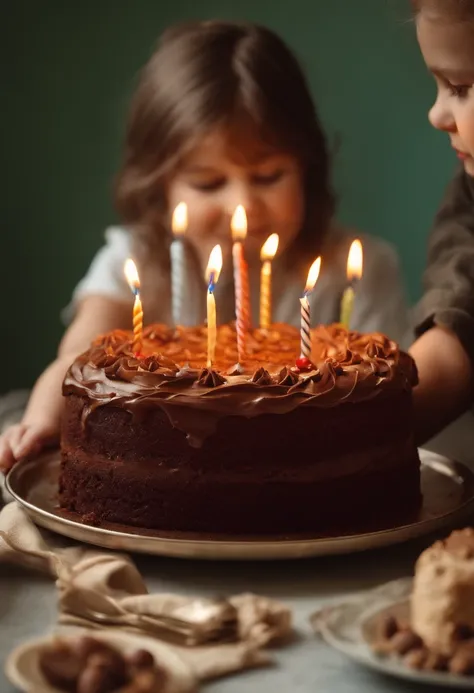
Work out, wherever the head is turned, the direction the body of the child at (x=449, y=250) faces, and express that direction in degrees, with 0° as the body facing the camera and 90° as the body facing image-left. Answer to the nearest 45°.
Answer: approximately 45°

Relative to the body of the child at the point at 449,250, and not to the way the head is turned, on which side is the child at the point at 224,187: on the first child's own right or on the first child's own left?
on the first child's own right

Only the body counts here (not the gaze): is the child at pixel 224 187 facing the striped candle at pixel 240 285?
yes

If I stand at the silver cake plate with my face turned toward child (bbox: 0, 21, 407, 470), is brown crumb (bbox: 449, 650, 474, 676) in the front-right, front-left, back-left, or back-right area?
back-right

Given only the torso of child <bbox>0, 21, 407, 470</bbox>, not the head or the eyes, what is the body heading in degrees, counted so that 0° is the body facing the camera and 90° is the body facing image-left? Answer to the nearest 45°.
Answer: approximately 0°

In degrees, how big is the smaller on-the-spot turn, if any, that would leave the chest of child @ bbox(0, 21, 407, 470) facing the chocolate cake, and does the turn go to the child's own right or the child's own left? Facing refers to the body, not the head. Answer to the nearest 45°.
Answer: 0° — they already face it

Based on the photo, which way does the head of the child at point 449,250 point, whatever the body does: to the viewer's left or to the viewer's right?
to the viewer's left
